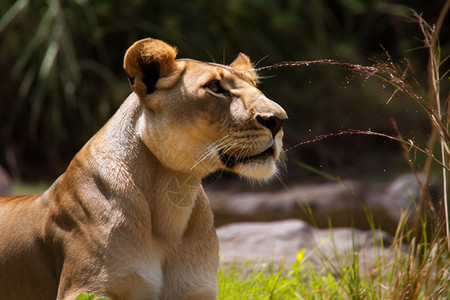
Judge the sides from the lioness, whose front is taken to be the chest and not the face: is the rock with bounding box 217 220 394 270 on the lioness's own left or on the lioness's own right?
on the lioness's own left

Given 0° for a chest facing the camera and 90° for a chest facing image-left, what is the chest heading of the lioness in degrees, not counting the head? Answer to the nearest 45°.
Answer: approximately 315°

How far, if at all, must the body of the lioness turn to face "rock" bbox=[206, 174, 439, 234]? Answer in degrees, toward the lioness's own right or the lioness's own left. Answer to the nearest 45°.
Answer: approximately 135° to the lioness's own left
